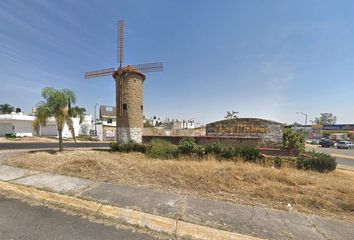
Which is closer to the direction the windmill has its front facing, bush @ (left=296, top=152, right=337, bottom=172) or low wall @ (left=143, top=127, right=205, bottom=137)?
the bush

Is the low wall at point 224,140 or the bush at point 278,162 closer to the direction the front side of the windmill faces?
the bush

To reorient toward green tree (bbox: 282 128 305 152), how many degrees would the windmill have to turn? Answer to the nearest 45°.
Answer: approximately 90° to its left

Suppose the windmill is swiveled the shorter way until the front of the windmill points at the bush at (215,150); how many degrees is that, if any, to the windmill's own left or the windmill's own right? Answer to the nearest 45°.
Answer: approximately 90° to the windmill's own left

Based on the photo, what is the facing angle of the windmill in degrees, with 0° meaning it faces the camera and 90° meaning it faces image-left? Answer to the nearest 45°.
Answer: approximately 45°

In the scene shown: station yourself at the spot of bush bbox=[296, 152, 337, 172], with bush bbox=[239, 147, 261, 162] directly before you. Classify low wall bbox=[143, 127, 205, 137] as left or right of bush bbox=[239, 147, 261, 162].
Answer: right

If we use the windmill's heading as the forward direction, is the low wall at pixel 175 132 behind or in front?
behind

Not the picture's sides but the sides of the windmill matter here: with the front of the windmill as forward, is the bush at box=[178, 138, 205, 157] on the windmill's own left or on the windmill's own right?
on the windmill's own left

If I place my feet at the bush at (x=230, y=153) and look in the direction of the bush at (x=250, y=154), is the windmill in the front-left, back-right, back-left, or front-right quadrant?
back-left

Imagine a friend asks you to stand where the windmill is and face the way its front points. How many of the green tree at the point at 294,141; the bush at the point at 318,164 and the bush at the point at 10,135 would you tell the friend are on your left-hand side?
2

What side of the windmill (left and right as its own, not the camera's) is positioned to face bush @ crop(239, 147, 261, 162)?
left

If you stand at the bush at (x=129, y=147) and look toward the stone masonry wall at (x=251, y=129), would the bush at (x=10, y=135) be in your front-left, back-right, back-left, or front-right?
back-left

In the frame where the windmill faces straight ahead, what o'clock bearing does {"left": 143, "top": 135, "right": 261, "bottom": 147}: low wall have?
The low wall is roughly at 8 o'clock from the windmill.
